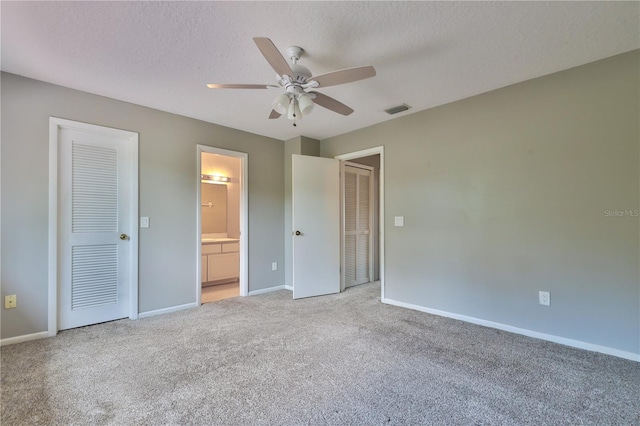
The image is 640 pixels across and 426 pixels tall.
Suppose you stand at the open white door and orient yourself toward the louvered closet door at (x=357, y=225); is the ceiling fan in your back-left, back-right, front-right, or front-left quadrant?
back-right

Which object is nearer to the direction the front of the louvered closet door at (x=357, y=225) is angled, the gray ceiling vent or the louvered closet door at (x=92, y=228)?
the gray ceiling vent

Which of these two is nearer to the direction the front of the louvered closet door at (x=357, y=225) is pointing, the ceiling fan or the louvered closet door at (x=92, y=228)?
the ceiling fan

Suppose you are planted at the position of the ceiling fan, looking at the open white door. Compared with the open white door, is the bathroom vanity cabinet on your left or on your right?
left

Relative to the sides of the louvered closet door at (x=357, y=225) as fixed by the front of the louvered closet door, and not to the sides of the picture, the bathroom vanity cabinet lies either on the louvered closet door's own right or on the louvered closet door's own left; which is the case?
on the louvered closet door's own right

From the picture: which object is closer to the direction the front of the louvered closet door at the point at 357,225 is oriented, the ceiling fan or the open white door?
the ceiling fan

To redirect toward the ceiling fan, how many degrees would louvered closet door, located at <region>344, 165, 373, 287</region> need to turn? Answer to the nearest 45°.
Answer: approximately 45° to its right

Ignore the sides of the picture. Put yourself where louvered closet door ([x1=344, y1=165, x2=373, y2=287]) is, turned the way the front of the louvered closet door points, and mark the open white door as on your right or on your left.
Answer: on your right

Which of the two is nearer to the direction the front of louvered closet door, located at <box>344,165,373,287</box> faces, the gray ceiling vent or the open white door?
the gray ceiling vent

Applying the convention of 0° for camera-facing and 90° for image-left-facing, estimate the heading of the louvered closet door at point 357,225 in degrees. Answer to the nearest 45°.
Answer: approximately 315°
